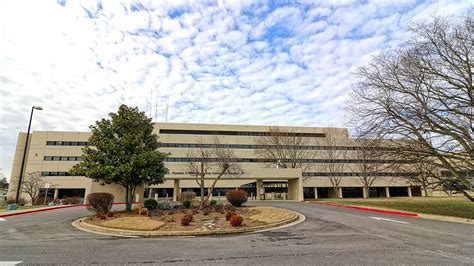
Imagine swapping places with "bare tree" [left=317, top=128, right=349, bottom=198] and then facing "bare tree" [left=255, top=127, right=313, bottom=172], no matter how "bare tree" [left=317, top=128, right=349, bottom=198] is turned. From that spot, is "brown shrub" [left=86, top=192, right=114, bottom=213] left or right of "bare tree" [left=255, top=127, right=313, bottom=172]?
left

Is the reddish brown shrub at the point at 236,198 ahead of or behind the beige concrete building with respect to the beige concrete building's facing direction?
ahead

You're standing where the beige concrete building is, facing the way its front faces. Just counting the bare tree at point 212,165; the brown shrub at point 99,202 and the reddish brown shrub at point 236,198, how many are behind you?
0

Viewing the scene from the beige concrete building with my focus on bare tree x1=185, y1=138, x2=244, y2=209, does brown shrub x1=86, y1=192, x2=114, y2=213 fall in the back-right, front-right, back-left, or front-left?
front-right

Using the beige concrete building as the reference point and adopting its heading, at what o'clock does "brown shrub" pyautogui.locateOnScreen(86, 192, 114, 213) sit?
The brown shrub is roughly at 12 o'clock from the beige concrete building.

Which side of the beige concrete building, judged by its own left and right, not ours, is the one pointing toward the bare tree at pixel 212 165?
front

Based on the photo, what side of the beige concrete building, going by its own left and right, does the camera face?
front

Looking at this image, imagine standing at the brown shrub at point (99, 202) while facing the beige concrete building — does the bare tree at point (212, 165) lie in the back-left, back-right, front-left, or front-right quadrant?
front-right
